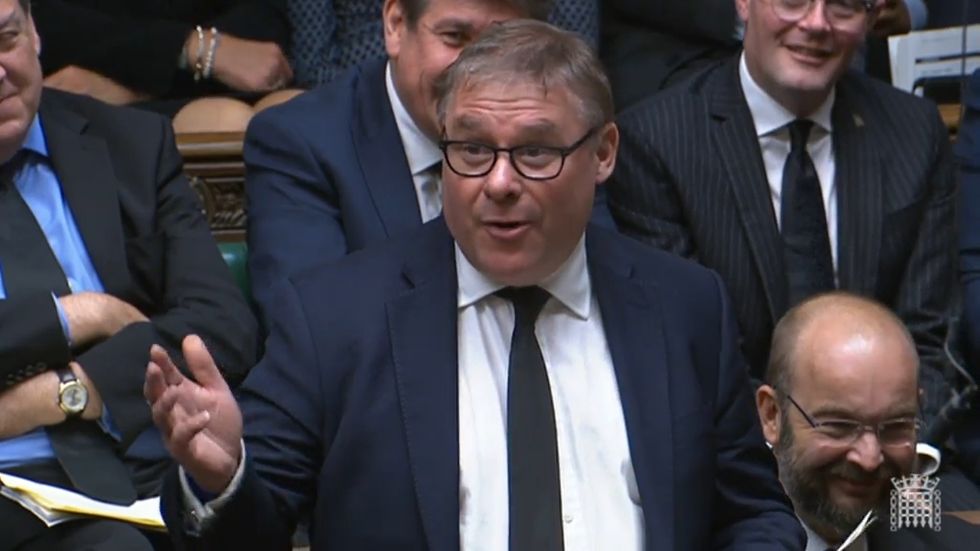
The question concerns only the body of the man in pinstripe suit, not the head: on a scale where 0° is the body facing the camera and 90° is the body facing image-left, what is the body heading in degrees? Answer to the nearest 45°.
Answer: approximately 0°

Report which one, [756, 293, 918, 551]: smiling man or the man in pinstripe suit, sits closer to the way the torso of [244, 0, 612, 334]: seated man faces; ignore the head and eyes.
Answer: the smiling man

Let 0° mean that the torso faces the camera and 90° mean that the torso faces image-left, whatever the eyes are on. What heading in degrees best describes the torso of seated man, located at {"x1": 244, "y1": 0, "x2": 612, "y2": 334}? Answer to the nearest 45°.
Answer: approximately 315°

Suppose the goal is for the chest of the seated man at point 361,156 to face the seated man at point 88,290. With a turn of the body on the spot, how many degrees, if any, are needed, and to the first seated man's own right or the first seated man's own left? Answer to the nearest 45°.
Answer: approximately 90° to the first seated man's own right

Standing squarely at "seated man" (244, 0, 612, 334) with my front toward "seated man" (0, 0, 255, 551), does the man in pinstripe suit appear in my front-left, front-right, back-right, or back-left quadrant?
back-left

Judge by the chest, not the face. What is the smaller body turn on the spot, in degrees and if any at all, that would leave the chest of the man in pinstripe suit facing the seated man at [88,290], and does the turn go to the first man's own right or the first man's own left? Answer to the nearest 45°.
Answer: approximately 45° to the first man's own right

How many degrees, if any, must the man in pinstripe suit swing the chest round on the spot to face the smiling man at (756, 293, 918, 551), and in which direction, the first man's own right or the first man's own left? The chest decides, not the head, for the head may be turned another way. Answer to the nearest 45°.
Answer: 0° — they already face them

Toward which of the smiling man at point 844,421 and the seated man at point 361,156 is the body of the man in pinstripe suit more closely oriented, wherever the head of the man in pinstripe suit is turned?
the smiling man
